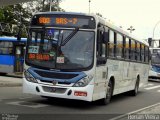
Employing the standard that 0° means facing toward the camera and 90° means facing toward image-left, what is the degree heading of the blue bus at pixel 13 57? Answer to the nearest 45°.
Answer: approximately 270°

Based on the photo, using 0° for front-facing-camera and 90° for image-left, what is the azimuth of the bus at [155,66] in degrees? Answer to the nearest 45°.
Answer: approximately 45°

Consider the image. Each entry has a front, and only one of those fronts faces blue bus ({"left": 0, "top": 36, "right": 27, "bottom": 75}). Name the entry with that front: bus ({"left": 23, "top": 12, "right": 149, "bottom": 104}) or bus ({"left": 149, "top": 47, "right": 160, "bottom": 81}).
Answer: bus ({"left": 149, "top": 47, "right": 160, "bottom": 81})

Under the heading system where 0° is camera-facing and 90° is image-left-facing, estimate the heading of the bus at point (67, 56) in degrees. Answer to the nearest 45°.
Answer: approximately 45°

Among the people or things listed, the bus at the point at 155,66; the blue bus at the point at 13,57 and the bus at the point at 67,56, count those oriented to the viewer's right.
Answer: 1

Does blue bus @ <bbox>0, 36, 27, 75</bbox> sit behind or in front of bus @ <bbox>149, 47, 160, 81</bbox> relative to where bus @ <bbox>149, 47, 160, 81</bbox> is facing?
in front

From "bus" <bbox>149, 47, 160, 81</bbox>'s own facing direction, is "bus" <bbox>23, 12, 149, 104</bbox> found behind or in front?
in front

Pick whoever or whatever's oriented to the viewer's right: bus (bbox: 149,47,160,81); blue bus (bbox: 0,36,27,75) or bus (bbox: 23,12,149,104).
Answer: the blue bus
